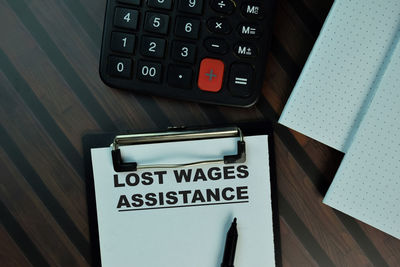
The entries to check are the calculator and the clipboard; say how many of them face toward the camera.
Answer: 2

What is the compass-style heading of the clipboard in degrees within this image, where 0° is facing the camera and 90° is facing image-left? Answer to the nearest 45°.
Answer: approximately 0°
